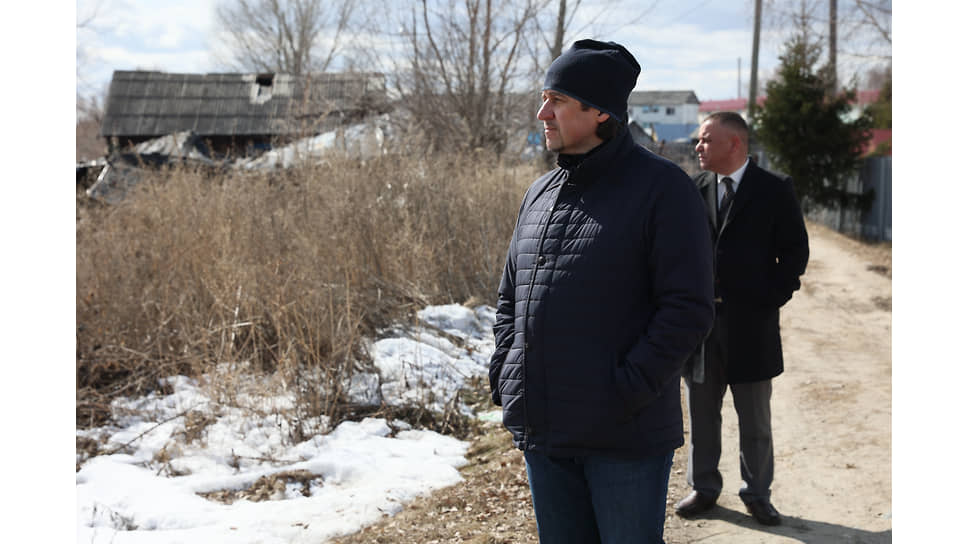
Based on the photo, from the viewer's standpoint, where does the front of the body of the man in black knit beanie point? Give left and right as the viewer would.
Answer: facing the viewer and to the left of the viewer

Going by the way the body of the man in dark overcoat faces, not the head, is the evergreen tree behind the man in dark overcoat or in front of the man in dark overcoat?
behind

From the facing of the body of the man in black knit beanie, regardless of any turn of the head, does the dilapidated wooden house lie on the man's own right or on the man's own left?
on the man's own right

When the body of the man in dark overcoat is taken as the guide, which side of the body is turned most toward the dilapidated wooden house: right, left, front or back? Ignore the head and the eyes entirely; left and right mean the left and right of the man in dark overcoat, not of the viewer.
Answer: right

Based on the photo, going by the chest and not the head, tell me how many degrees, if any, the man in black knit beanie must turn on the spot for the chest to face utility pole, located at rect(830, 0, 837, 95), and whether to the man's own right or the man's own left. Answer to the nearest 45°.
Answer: approximately 135° to the man's own right

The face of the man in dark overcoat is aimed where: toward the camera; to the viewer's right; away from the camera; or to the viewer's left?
to the viewer's left

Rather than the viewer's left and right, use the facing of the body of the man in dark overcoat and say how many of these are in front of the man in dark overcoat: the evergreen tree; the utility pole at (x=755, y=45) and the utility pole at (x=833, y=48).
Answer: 0

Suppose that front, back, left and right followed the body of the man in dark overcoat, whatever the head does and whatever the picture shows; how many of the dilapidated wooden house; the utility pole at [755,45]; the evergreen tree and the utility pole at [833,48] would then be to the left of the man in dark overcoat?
0

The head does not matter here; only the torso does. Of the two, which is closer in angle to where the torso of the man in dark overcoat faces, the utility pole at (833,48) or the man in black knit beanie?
the man in black knit beanie

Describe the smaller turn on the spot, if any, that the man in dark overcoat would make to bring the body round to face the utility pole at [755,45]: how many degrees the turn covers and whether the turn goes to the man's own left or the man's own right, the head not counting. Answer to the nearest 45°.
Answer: approximately 135° to the man's own right

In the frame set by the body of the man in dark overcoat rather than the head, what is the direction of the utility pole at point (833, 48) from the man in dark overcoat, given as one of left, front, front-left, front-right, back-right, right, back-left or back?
back-right

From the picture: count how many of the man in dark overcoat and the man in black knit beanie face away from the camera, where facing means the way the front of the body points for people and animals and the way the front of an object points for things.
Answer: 0

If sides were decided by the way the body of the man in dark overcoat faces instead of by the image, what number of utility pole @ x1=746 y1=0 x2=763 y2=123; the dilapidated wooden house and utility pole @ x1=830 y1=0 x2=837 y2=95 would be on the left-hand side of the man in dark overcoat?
0

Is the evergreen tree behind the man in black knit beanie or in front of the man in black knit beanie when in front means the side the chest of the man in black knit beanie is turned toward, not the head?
behind

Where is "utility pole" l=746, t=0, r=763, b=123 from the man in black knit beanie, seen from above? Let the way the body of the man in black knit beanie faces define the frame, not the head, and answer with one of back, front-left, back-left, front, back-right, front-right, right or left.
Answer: back-right

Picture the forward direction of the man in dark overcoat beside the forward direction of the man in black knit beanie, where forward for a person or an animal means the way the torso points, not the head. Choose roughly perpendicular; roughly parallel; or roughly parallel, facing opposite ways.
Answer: roughly parallel

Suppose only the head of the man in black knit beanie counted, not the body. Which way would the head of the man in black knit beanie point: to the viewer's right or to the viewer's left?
to the viewer's left

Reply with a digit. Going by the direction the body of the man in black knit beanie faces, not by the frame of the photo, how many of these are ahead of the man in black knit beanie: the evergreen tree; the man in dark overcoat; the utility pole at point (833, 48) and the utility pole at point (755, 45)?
0

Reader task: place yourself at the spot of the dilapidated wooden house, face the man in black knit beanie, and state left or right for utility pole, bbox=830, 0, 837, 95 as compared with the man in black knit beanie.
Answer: left
